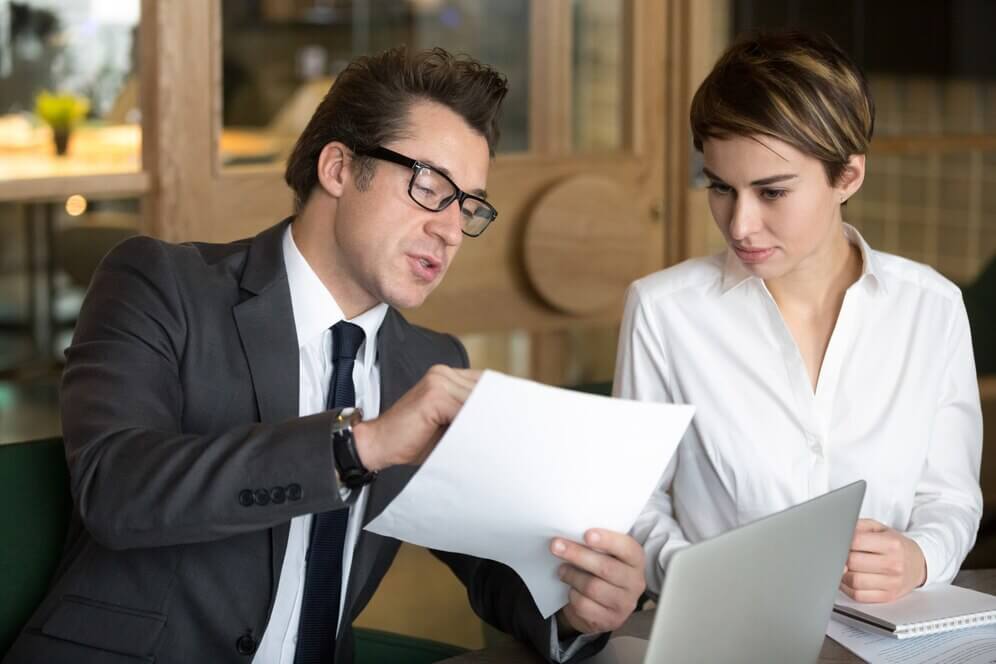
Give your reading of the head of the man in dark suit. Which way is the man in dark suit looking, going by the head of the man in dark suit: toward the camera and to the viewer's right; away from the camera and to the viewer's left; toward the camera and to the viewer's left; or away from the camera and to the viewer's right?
toward the camera and to the viewer's right

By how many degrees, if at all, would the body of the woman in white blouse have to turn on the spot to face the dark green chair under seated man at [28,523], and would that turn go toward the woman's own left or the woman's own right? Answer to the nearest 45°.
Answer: approximately 45° to the woman's own right

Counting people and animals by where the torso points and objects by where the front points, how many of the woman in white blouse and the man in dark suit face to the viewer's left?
0

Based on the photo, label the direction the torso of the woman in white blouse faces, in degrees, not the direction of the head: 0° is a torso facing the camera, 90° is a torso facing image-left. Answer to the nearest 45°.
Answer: approximately 0°

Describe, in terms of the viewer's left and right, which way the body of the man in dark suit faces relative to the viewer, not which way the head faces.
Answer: facing the viewer and to the right of the viewer

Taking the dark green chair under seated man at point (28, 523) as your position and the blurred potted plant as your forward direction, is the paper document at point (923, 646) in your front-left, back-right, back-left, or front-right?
back-right
